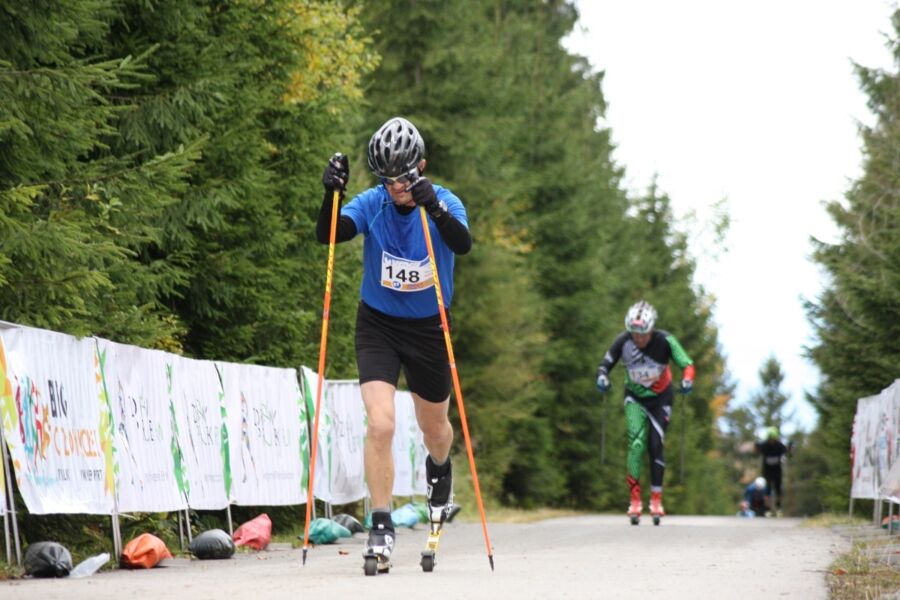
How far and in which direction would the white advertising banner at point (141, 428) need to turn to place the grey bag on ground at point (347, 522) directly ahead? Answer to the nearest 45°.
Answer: approximately 90° to its left

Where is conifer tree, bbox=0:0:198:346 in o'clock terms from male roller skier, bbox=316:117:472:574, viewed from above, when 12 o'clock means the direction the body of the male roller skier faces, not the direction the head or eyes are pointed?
The conifer tree is roughly at 4 o'clock from the male roller skier.

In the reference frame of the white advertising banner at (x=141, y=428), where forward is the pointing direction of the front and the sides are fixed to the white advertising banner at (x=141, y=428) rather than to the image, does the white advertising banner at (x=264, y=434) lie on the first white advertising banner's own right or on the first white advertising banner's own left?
on the first white advertising banner's own left

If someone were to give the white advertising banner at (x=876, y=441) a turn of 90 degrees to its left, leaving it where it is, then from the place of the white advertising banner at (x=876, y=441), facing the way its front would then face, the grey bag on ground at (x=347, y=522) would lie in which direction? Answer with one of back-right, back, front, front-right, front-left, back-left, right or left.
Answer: right

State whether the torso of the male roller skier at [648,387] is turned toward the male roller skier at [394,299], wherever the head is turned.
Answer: yes

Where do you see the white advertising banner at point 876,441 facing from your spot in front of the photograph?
facing the viewer and to the left of the viewer

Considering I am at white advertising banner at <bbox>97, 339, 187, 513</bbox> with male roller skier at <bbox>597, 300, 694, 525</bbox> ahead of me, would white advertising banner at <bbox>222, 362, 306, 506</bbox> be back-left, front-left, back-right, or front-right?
front-left

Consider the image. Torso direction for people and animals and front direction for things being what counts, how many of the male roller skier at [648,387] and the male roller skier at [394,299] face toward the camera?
2

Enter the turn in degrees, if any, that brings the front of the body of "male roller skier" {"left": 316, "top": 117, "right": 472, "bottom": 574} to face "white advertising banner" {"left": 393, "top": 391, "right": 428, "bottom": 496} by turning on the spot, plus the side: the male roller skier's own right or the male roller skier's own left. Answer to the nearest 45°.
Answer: approximately 180°

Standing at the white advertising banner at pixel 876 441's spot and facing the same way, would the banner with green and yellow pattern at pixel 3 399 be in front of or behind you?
in front

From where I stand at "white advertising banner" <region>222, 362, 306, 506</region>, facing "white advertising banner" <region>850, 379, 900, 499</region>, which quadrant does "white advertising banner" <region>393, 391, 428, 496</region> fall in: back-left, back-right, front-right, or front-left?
front-left

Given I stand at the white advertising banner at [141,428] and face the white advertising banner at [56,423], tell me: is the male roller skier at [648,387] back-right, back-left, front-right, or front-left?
back-left

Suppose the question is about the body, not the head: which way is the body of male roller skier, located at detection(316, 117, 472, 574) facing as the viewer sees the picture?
toward the camera

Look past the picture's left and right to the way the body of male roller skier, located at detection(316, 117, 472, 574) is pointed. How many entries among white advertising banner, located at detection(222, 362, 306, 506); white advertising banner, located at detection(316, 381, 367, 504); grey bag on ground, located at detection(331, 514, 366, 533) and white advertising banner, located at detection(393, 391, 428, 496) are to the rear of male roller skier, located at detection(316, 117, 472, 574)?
4

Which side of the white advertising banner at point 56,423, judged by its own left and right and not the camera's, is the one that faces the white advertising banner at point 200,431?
left

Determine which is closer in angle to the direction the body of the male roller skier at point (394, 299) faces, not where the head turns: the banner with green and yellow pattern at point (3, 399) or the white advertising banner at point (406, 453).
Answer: the banner with green and yellow pattern

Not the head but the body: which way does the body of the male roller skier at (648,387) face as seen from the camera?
toward the camera
